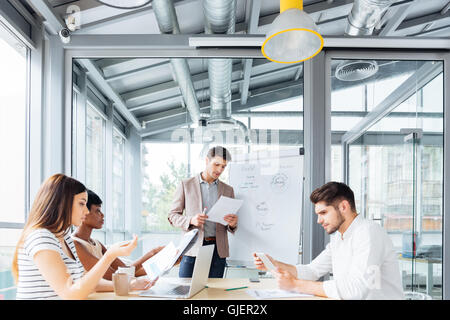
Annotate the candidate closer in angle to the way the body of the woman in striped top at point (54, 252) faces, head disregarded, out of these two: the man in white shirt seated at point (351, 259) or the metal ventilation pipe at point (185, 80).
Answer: the man in white shirt seated

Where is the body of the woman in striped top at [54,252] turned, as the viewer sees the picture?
to the viewer's right

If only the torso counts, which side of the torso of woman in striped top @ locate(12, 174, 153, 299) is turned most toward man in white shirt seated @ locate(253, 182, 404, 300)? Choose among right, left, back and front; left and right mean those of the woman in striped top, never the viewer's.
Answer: front

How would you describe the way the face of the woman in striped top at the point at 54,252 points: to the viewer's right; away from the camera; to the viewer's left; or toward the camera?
to the viewer's right

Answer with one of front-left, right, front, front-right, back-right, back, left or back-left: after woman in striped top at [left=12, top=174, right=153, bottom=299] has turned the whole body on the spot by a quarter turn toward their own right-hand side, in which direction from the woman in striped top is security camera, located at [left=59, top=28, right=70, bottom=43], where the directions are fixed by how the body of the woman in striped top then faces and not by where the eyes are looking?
back

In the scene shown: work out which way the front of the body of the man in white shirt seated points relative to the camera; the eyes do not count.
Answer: to the viewer's left

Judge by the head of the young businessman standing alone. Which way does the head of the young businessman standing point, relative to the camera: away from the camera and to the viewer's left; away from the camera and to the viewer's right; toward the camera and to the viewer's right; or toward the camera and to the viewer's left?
toward the camera and to the viewer's right
